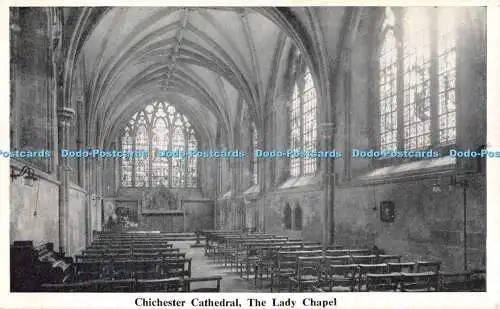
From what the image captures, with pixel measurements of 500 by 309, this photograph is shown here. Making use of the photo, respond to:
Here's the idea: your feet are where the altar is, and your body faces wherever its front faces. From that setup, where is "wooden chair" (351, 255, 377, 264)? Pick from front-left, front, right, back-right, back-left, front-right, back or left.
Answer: front

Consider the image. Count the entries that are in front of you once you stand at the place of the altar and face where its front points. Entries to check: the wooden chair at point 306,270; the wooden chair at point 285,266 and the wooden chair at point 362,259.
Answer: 3

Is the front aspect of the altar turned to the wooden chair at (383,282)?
yes

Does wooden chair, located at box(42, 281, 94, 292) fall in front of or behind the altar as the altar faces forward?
in front

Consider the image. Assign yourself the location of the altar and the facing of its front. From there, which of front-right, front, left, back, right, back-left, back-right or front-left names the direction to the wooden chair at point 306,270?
front

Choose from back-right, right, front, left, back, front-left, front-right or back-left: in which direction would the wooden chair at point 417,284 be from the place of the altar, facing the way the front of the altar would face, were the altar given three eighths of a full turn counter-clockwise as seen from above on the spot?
back-right

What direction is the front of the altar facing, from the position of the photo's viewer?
facing the viewer

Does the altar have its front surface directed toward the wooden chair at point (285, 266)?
yes

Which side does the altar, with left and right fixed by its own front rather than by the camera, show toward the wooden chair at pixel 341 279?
front

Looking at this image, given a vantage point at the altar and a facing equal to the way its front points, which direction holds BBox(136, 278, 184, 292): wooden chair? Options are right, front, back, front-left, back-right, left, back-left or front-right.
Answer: front
